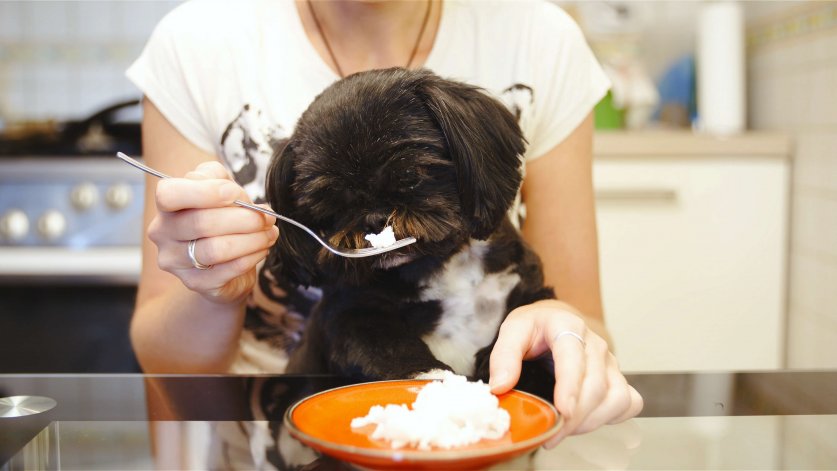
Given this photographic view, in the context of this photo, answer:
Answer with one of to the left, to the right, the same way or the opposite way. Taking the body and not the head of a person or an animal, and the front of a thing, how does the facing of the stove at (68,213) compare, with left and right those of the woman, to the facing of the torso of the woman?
the same way

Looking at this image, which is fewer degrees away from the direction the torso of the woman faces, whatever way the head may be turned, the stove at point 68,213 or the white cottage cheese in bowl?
the white cottage cheese in bowl

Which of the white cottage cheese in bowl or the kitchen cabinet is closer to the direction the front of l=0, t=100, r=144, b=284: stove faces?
the white cottage cheese in bowl

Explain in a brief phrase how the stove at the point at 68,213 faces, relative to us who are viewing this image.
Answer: facing the viewer

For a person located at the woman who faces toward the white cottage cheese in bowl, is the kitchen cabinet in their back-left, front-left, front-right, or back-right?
back-left

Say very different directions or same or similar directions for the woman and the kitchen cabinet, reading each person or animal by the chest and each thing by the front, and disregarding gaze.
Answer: same or similar directions

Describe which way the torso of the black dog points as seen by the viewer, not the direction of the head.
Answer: toward the camera

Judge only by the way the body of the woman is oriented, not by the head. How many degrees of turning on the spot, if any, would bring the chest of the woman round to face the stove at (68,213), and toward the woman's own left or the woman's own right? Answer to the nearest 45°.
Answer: approximately 135° to the woman's own right

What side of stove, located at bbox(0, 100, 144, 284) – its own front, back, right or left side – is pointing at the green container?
left

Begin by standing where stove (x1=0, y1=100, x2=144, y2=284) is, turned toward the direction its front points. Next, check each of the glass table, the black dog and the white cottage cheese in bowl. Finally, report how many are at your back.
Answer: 0

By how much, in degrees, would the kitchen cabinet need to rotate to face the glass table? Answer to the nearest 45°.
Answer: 0° — it already faces it

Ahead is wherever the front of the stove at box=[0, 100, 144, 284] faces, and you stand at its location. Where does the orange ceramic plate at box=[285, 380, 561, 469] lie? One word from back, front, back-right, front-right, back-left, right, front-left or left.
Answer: front

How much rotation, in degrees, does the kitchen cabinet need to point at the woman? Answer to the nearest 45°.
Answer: approximately 45° to its right

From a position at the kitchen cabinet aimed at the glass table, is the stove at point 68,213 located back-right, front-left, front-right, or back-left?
front-right

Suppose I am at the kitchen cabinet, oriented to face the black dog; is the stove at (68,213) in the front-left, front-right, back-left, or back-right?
front-right

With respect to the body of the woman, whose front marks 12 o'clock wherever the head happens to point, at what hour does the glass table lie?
The glass table is roughly at 12 o'clock from the woman.

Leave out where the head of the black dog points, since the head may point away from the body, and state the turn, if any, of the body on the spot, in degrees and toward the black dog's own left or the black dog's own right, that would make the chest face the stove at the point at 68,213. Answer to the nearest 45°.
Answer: approximately 135° to the black dog's own right
